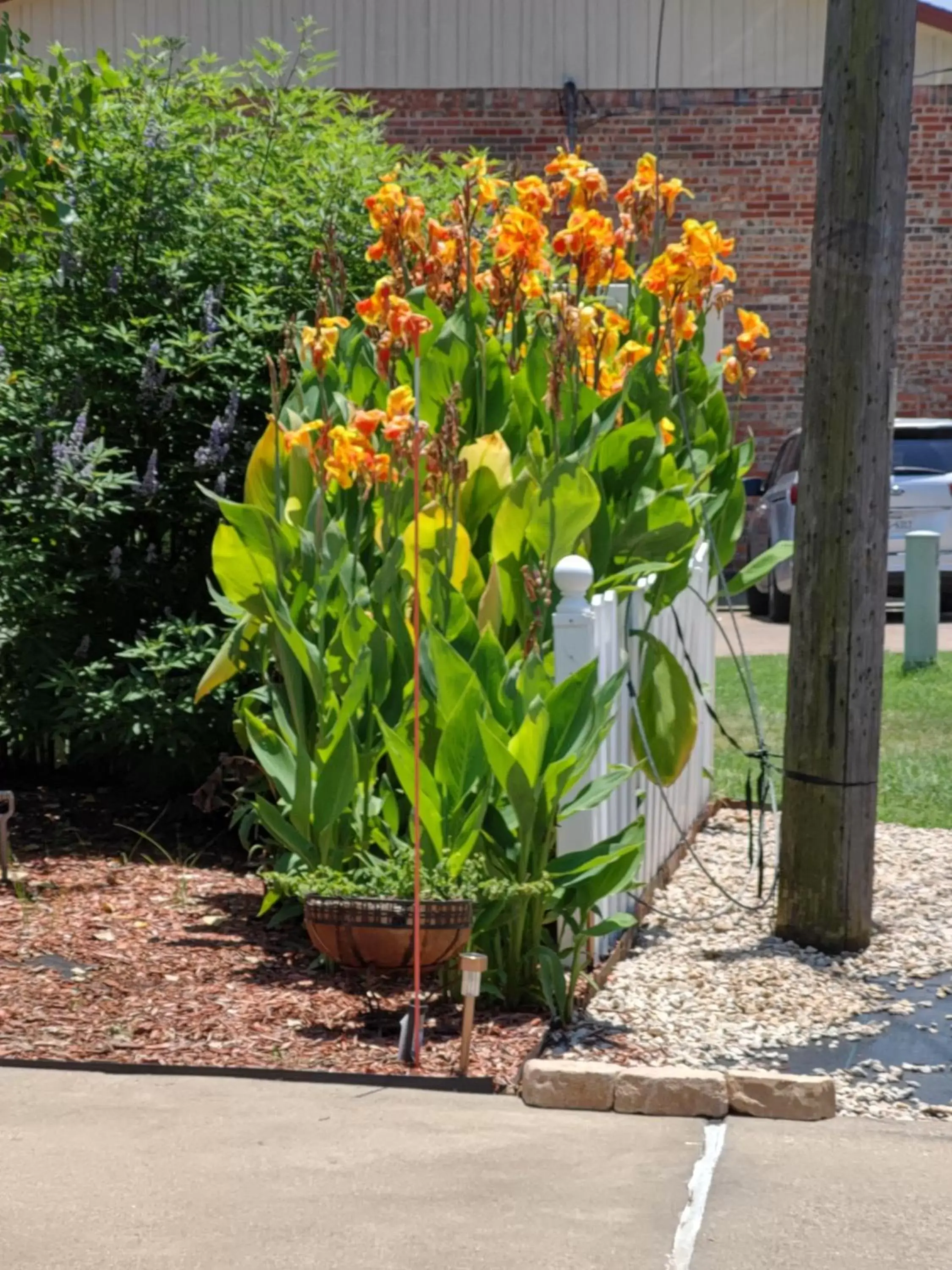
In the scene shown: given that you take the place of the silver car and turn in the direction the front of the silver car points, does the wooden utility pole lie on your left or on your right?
on your left

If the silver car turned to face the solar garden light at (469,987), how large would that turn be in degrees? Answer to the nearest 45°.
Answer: approximately 135° to its left

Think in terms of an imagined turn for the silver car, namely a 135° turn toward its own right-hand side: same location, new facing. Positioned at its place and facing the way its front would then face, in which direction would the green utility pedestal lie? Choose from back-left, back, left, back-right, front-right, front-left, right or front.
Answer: right

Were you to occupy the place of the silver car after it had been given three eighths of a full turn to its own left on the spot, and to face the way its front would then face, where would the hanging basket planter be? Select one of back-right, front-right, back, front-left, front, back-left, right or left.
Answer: front

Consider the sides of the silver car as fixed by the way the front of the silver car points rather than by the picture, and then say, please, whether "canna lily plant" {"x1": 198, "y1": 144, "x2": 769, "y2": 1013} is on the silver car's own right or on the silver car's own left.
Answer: on the silver car's own left

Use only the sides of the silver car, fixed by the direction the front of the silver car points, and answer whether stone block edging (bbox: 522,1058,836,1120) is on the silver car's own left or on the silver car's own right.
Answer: on the silver car's own left

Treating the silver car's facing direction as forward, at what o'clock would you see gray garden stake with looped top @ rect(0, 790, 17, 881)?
The gray garden stake with looped top is roughly at 8 o'clock from the silver car.

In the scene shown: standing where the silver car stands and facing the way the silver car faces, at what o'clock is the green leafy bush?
The green leafy bush is roughly at 8 o'clock from the silver car.

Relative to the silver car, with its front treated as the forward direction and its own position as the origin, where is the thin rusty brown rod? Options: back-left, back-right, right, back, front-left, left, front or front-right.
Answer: back-left

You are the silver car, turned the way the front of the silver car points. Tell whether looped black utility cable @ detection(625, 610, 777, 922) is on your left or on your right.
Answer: on your left

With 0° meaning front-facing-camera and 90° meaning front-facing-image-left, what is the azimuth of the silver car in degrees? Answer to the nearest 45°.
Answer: approximately 135°

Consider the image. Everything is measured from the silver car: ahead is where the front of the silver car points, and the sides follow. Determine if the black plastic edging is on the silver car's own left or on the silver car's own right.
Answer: on the silver car's own left

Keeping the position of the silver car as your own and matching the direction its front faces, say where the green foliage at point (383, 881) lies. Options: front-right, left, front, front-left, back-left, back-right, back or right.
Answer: back-left
